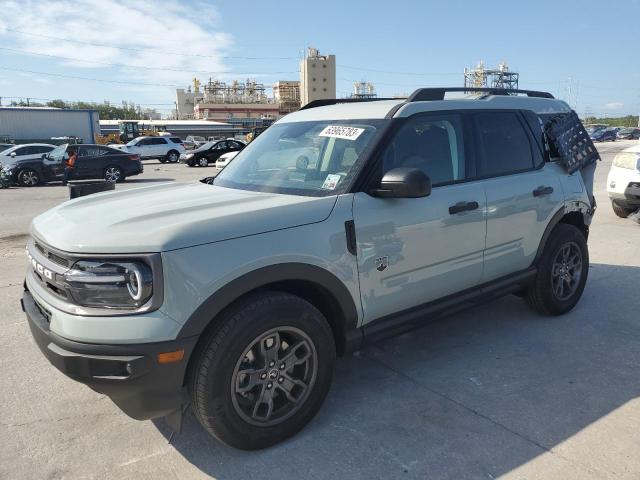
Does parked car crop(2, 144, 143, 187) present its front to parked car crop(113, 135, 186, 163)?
no

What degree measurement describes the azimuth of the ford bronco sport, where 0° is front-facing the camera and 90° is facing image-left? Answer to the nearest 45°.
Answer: approximately 45°

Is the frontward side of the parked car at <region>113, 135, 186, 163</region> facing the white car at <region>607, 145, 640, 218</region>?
no

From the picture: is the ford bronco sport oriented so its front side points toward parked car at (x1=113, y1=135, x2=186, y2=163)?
no

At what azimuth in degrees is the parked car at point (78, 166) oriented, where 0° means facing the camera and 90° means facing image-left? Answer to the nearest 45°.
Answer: approximately 90°

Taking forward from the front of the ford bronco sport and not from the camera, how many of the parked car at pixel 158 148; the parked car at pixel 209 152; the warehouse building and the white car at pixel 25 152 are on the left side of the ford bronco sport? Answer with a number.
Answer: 0

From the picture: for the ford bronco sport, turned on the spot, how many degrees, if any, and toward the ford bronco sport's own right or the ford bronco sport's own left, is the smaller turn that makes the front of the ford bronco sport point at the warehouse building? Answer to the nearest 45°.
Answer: approximately 90° to the ford bronco sport's own right

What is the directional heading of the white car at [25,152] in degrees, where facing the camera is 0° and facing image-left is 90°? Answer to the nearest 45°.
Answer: approximately 90°

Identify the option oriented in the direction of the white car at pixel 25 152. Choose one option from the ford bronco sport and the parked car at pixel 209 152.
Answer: the parked car

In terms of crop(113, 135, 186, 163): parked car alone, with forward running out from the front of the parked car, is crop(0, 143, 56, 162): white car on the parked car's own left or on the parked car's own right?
on the parked car's own left

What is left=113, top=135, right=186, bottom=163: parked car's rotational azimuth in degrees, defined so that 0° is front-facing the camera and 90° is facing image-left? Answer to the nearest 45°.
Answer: approximately 90°
